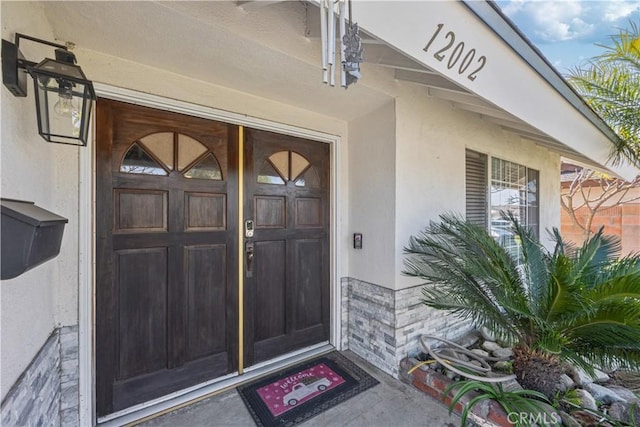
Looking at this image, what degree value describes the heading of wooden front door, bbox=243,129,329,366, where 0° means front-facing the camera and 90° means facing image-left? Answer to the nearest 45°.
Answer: approximately 315°

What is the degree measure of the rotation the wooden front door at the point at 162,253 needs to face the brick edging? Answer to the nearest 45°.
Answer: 0° — it already faces it

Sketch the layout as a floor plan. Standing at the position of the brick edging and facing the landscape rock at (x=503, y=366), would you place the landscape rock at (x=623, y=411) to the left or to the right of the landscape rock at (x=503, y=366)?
right

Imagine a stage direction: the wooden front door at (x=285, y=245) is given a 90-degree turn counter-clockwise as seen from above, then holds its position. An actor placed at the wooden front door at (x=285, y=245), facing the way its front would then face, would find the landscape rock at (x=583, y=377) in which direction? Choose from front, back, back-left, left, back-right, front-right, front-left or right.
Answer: front-right

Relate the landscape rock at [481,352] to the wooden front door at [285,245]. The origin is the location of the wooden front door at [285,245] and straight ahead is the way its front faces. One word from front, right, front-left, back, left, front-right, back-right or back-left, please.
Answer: front-left

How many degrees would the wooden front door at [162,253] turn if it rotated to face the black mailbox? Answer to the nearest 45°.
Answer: approximately 45° to its right

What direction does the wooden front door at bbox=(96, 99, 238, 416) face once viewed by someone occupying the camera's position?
facing the viewer and to the right of the viewer

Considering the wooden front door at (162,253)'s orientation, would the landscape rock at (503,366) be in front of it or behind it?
in front

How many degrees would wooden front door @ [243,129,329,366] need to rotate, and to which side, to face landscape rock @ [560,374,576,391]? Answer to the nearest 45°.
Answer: approximately 45° to its left

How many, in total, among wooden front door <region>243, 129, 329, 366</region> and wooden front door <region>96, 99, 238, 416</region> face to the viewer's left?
0

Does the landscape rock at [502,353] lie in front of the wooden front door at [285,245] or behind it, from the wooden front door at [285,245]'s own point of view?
in front

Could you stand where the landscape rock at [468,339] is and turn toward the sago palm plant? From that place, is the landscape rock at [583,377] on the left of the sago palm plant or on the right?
left
